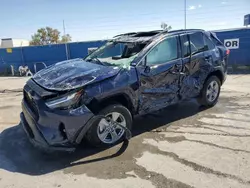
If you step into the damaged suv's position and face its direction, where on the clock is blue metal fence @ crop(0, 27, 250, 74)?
The blue metal fence is roughly at 4 o'clock from the damaged suv.

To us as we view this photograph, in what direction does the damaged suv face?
facing the viewer and to the left of the viewer
